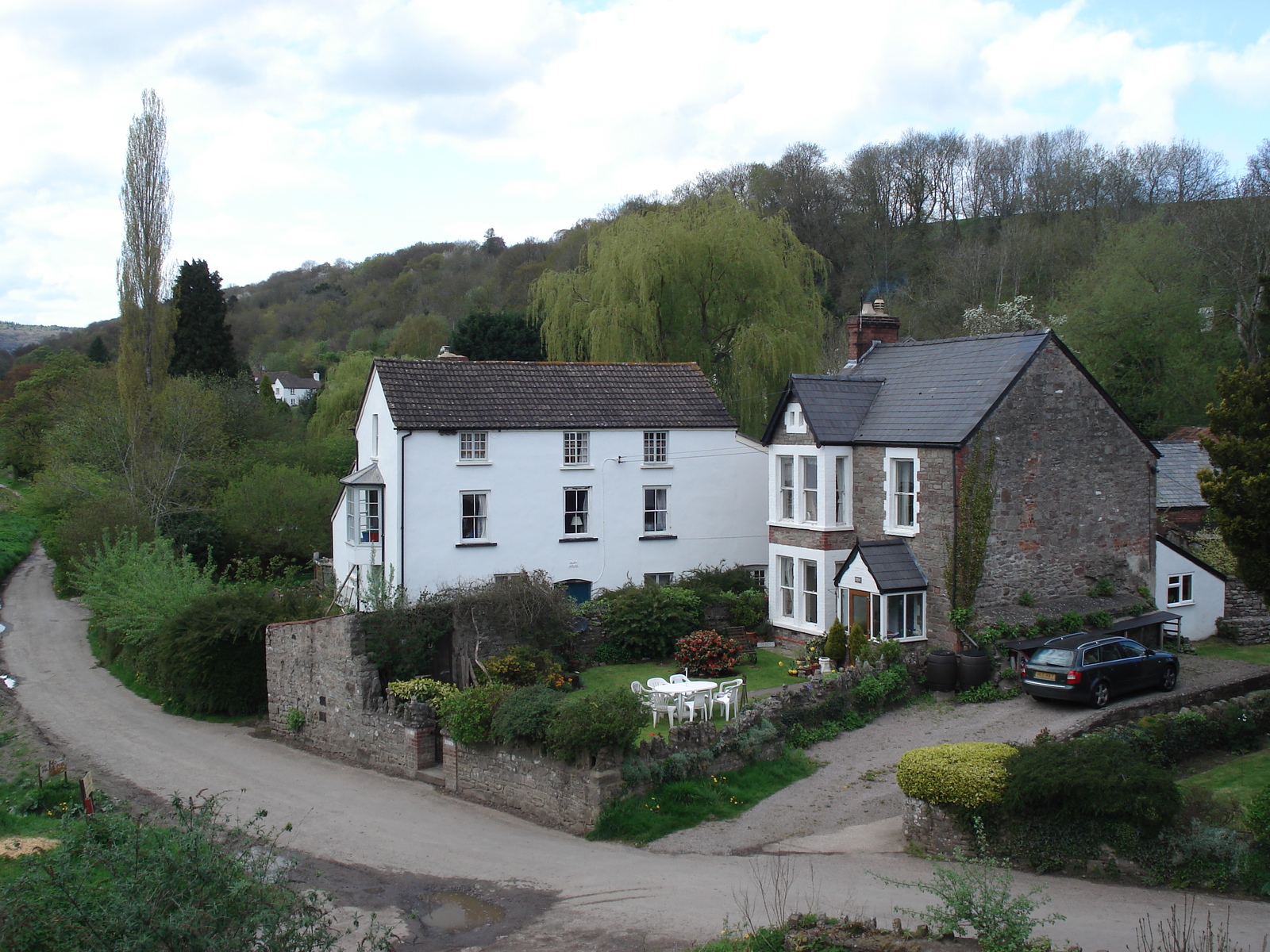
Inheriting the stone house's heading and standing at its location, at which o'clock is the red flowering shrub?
The red flowering shrub is roughly at 1 o'clock from the stone house.

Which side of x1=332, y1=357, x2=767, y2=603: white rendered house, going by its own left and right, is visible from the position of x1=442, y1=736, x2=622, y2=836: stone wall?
front

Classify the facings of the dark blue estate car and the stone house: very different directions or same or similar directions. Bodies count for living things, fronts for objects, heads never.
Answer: very different directions

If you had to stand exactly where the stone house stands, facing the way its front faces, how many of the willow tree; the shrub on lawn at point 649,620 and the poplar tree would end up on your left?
0

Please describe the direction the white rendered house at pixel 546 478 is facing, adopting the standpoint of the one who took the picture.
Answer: facing the viewer

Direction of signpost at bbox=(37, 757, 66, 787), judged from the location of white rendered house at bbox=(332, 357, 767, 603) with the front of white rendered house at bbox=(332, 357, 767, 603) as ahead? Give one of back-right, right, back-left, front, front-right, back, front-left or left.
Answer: front-right

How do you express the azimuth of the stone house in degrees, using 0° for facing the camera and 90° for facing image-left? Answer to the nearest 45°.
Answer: approximately 45°

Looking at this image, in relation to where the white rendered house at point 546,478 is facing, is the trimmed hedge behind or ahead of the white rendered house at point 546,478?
ahead

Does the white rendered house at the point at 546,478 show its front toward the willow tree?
no

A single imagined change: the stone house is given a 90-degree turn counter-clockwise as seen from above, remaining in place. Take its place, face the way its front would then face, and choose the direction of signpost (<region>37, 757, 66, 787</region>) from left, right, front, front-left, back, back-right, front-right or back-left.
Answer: right

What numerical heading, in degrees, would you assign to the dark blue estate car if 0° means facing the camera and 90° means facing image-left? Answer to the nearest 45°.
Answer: approximately 225°

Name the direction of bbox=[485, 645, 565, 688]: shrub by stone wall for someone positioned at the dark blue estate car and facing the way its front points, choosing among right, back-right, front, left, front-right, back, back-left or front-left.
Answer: back-left

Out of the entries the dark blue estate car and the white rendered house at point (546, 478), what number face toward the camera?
1

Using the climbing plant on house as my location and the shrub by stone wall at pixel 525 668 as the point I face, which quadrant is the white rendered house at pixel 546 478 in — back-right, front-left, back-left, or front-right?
front-right

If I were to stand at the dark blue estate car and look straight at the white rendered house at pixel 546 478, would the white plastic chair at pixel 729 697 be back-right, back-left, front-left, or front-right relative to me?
front-left

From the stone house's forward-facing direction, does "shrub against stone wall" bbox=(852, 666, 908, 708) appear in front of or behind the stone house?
in front

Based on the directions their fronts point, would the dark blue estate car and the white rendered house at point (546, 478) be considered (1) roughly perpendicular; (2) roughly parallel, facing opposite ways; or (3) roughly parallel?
roughly perpendicular

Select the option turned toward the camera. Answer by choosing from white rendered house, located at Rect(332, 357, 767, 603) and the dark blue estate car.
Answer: the white rendered house

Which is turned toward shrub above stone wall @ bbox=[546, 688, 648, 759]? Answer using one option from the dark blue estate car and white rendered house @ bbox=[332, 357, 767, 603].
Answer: the white rendered house

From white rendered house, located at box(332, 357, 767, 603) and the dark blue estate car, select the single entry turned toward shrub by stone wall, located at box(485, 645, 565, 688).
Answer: the white rendered house
